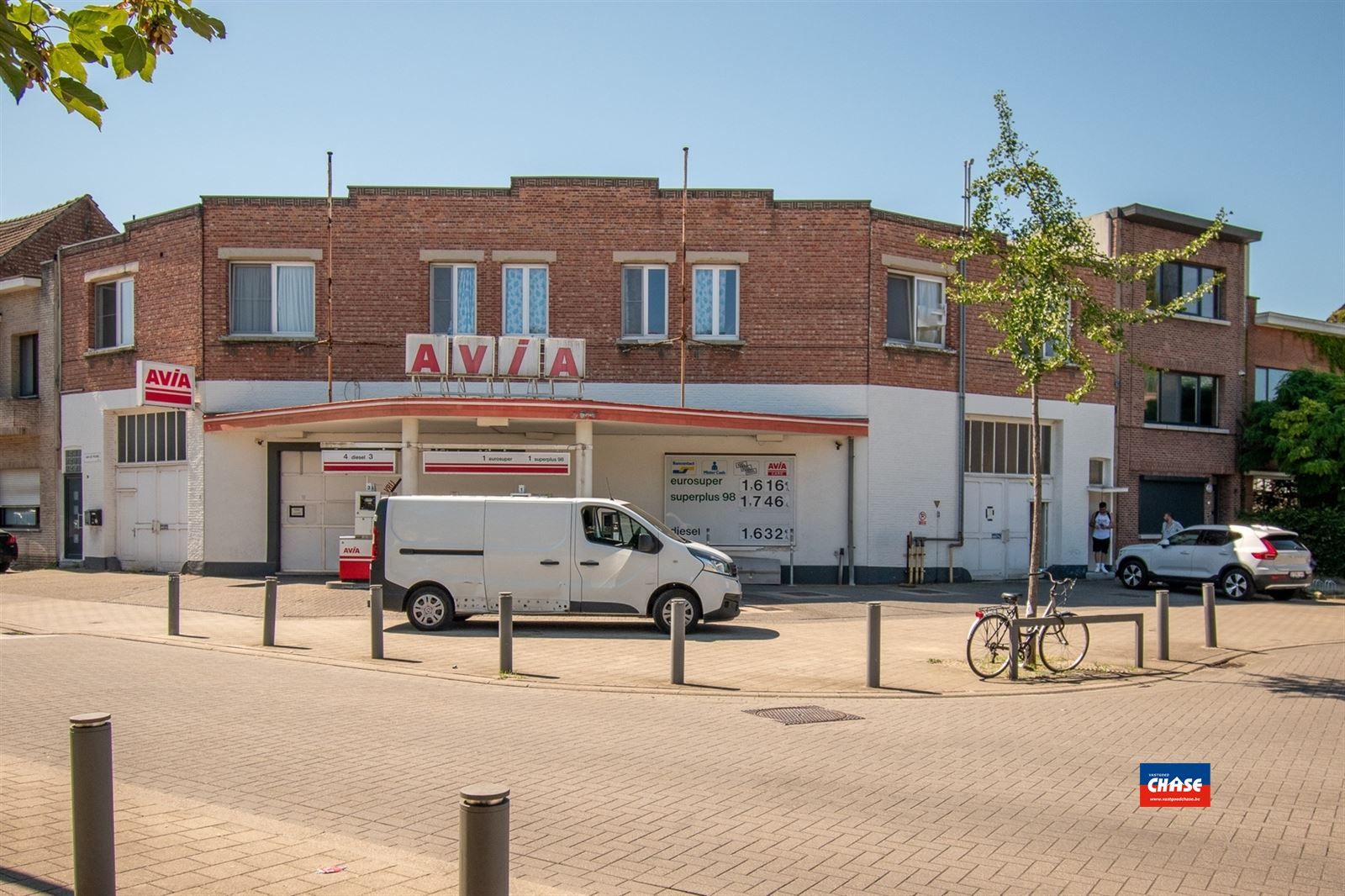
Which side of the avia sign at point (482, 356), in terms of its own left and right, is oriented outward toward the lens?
front

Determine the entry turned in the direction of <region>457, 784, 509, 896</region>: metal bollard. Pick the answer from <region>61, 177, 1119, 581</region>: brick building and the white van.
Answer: the brick building

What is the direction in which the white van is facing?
to the viewer's right

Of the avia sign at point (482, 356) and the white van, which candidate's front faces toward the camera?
the avia sign

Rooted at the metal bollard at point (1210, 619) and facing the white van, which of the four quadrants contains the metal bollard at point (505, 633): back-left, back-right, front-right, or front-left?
front-left

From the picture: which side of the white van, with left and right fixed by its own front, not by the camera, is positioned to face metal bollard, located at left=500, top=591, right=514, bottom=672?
right

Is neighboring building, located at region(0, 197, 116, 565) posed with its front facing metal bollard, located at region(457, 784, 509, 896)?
yes

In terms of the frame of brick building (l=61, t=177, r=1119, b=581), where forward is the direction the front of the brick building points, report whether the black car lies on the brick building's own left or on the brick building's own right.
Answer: on the brick building's own right

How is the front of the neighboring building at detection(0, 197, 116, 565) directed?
toward the camera
